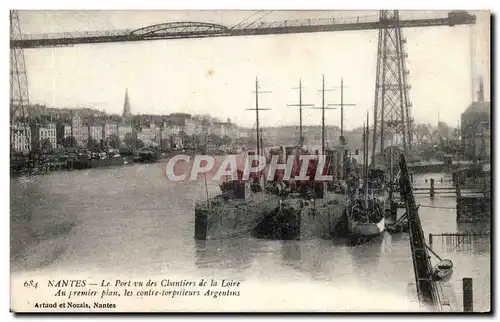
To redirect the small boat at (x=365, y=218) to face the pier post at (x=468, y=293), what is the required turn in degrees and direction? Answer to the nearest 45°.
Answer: approximately 45° to its left

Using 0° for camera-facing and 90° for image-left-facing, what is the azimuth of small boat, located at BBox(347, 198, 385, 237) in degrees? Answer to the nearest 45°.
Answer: approximately 0°
